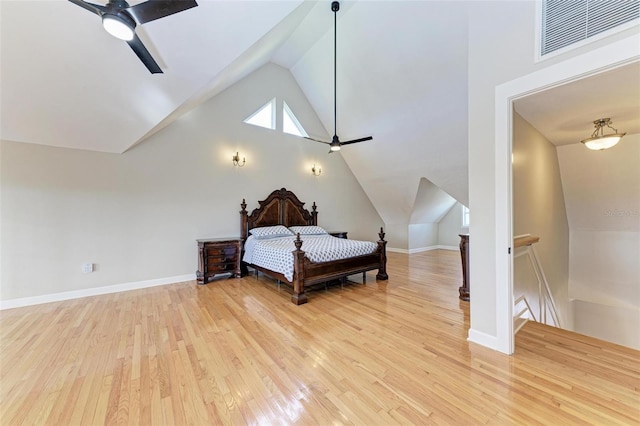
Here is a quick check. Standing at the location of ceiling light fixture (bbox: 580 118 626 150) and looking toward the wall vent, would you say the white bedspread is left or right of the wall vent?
right

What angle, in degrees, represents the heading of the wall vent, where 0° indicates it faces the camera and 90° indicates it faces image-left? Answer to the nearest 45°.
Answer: approximately 45°

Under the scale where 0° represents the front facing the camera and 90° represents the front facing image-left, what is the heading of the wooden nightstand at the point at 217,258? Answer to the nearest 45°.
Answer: approximately 315°

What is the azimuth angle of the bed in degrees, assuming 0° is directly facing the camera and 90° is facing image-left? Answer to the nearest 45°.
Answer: approximately 315°

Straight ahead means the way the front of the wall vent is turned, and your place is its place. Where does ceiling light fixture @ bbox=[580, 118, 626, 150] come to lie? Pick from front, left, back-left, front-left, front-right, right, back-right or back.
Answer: back-right

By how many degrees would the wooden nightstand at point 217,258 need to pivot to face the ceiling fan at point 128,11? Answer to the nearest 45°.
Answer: approximately 45° to its right
